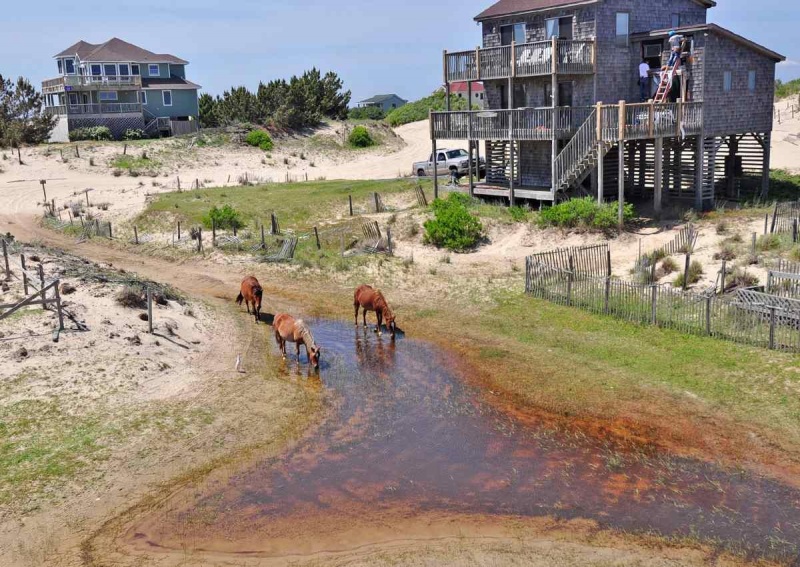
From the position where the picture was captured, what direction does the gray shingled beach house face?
facing the viewer and to the left of the viewer

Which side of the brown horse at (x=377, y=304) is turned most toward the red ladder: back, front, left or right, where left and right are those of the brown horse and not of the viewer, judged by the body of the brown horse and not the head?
left

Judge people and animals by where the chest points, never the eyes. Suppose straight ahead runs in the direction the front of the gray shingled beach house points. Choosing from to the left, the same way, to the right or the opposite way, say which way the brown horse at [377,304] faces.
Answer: to the left

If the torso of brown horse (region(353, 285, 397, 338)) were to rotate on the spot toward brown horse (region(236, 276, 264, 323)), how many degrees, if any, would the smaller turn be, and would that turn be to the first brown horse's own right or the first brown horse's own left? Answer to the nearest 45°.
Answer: approximately 180°

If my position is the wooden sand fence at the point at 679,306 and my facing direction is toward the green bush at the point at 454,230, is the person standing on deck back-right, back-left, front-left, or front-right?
front-right

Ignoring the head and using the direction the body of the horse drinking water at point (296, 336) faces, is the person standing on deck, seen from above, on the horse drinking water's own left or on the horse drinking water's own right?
on the horse drinking water's own left

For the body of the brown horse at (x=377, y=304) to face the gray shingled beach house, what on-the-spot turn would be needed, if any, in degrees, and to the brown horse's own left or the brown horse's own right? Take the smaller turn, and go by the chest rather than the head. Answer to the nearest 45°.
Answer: approximately 90° to the brown horse's own left

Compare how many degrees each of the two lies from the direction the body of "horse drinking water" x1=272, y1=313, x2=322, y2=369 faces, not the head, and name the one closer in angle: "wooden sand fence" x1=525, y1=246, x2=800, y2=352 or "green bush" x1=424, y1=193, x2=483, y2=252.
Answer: the wooden sand fence

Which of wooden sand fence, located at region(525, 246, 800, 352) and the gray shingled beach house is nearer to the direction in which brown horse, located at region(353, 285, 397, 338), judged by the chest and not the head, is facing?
the wooden sand fence

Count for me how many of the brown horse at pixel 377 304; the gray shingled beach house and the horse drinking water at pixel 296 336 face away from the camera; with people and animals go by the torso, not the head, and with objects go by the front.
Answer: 0

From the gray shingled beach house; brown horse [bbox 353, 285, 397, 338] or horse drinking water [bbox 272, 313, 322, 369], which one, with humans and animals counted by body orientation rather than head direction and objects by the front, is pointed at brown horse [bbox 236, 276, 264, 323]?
the gray shingled beach house

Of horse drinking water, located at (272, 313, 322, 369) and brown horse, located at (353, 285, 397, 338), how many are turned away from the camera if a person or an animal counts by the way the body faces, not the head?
0

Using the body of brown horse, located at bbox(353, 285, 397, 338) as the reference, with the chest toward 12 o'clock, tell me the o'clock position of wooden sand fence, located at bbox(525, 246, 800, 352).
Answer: The wooden sand fence is roughly at 11 o'clock from the brown horse.

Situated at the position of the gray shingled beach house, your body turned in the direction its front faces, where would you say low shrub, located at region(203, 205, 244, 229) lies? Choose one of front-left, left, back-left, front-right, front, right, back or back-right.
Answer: front-right

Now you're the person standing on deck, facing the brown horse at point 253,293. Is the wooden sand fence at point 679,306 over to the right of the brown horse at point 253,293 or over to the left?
left

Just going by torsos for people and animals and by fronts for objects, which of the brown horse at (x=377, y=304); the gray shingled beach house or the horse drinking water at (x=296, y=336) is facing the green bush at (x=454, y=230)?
the gray shingled beach house

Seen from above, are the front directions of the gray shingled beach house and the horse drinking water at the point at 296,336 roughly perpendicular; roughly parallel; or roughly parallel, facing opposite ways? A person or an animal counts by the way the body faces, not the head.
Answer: roughly perpendicular

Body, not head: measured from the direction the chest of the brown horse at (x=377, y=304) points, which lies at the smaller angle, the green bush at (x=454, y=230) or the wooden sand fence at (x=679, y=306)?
the wooden sand fence

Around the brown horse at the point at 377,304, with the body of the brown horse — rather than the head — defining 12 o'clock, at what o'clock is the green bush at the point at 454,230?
The green bush is roughly at 8 o'clock from the brown horse.
